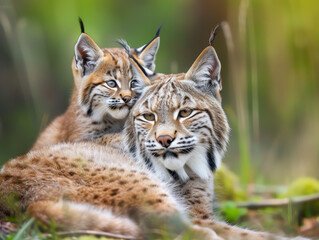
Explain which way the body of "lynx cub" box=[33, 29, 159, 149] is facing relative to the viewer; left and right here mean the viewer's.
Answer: facing the viewer and to the right of the viewer
